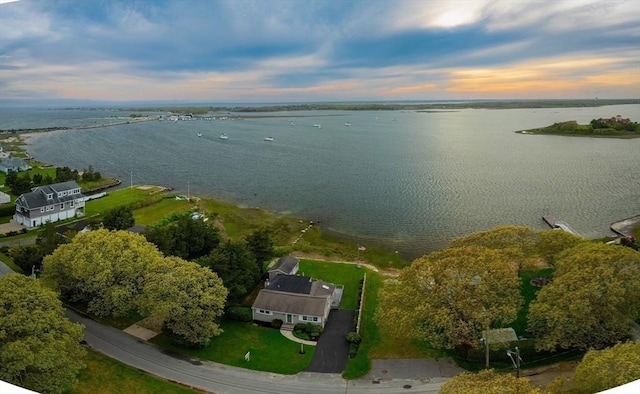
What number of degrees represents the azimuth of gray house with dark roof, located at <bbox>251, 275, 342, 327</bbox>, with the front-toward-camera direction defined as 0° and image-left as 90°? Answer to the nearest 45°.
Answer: approximately 0°

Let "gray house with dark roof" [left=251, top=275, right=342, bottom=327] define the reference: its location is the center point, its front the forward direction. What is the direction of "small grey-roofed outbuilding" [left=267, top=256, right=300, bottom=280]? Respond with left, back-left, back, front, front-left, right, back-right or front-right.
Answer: back

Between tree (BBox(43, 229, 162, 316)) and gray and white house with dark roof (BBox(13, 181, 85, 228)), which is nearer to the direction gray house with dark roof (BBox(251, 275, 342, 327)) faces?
the tree

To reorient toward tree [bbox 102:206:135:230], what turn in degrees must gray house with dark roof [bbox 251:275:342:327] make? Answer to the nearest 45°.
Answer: approximately 135° to its right

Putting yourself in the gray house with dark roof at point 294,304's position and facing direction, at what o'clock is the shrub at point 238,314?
The shrub is roughly at 3 o'clock from the gray house with dark roof.

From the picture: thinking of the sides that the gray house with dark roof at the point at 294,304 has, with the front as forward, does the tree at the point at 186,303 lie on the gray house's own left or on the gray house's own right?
on the gray house's own right

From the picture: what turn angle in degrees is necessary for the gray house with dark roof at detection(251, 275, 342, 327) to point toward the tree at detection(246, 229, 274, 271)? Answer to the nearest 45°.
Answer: approximately 180°

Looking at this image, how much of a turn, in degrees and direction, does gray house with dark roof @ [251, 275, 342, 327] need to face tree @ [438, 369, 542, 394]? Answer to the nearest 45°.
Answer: approximately 45° to its left

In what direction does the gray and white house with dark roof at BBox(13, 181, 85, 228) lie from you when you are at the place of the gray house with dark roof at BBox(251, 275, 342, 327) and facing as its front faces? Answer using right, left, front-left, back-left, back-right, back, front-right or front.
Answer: back-right

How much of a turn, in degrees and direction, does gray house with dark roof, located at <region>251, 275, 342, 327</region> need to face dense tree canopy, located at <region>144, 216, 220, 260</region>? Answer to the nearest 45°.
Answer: approximately 135° to its right
